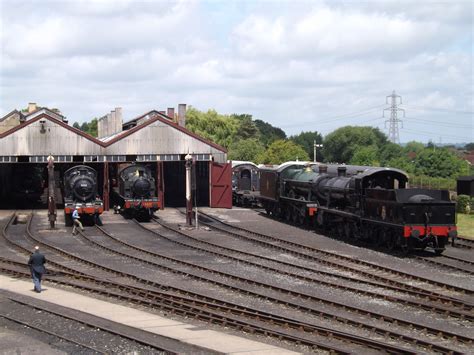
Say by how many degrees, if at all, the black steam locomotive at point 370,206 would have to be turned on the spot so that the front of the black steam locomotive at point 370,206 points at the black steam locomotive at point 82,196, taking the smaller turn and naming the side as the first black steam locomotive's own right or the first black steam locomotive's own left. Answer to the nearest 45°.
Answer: approximately 45° to the first black steam locomotive's own left

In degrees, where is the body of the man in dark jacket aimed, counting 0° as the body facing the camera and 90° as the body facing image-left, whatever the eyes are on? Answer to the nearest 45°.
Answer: approximately 180°

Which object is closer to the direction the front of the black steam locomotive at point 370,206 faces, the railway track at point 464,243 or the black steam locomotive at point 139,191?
the black steam locomotive

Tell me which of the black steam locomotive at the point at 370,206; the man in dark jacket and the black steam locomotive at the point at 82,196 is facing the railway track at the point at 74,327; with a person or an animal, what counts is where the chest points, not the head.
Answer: the black steam locomotive at the point at 82,196

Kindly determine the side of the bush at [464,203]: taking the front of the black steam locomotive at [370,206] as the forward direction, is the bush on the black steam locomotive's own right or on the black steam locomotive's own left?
on the black steam locomotive's own right

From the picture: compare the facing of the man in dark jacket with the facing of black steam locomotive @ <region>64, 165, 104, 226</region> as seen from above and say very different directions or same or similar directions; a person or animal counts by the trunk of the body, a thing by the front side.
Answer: very different directions

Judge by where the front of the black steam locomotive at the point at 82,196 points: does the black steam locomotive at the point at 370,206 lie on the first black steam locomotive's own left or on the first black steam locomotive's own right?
on the first black steam locomotive's own left

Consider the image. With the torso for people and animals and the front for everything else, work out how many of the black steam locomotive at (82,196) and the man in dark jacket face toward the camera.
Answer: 1

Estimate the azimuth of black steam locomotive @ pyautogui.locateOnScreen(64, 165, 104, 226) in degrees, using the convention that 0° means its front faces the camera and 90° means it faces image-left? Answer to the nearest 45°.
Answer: approximately 0°

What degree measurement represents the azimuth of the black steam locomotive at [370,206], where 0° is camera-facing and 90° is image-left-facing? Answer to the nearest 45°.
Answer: approximately 135°

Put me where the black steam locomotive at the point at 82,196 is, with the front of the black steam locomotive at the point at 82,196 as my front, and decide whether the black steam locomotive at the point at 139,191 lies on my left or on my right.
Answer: on my left

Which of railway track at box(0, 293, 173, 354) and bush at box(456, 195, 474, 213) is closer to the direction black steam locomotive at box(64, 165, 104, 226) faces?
the railway track

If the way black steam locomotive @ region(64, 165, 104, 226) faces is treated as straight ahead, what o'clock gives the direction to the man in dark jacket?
The man in dark jacket is roughly at 12 o'clock from the black steam locomotive.
